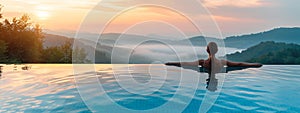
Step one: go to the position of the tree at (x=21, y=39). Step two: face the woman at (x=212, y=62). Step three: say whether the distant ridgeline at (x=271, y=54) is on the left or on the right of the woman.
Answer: left

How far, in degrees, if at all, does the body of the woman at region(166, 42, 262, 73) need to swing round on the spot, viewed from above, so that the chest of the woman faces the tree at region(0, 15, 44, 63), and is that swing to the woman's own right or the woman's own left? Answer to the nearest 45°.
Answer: approximately 45° to the woman's own left

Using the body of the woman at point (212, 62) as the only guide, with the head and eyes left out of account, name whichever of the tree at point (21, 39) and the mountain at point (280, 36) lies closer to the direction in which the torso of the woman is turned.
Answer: the mountain

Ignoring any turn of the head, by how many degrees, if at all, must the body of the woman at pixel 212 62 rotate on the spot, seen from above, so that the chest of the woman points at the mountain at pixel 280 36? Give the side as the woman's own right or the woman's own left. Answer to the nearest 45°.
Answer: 0° — they already face it

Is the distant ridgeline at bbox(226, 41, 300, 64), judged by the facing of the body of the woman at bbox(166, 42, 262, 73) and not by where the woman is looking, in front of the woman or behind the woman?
in front

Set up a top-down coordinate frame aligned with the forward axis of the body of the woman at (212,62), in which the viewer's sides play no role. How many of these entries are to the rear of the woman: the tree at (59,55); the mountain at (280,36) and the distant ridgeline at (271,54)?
0

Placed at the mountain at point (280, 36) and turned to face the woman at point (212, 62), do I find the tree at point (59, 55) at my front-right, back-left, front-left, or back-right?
front-right

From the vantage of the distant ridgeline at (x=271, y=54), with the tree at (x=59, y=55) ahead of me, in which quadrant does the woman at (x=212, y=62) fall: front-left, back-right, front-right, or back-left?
front-left

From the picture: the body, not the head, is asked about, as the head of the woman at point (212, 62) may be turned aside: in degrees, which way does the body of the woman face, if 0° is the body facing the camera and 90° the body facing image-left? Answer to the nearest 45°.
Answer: approximately 180°
